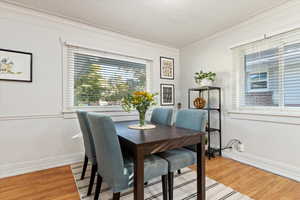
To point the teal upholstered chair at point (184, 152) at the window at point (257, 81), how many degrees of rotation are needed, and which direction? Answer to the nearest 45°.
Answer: approximately 180°

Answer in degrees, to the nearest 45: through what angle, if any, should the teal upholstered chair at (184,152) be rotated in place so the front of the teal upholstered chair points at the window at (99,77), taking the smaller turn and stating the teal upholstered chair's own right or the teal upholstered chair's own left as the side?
approximately 90° to the teal upholstered chair's own right

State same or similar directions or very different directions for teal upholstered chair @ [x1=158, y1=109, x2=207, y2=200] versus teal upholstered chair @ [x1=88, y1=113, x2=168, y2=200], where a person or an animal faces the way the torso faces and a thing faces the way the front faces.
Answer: very different directions

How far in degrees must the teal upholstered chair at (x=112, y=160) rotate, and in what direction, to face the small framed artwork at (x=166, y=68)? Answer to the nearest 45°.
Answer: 0° — it already faces it

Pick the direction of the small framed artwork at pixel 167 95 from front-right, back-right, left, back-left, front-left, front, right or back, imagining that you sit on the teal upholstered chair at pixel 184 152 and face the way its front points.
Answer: back-right

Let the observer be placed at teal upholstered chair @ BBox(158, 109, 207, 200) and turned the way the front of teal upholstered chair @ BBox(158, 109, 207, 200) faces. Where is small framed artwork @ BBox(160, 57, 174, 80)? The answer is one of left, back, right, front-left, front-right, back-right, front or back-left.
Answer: back-right

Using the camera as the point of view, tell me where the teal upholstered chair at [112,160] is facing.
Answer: facing away from the viewer and to the right of the viewer

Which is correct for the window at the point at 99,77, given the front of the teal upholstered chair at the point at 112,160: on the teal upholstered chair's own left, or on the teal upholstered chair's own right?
on the teal upholstered chair's own left
